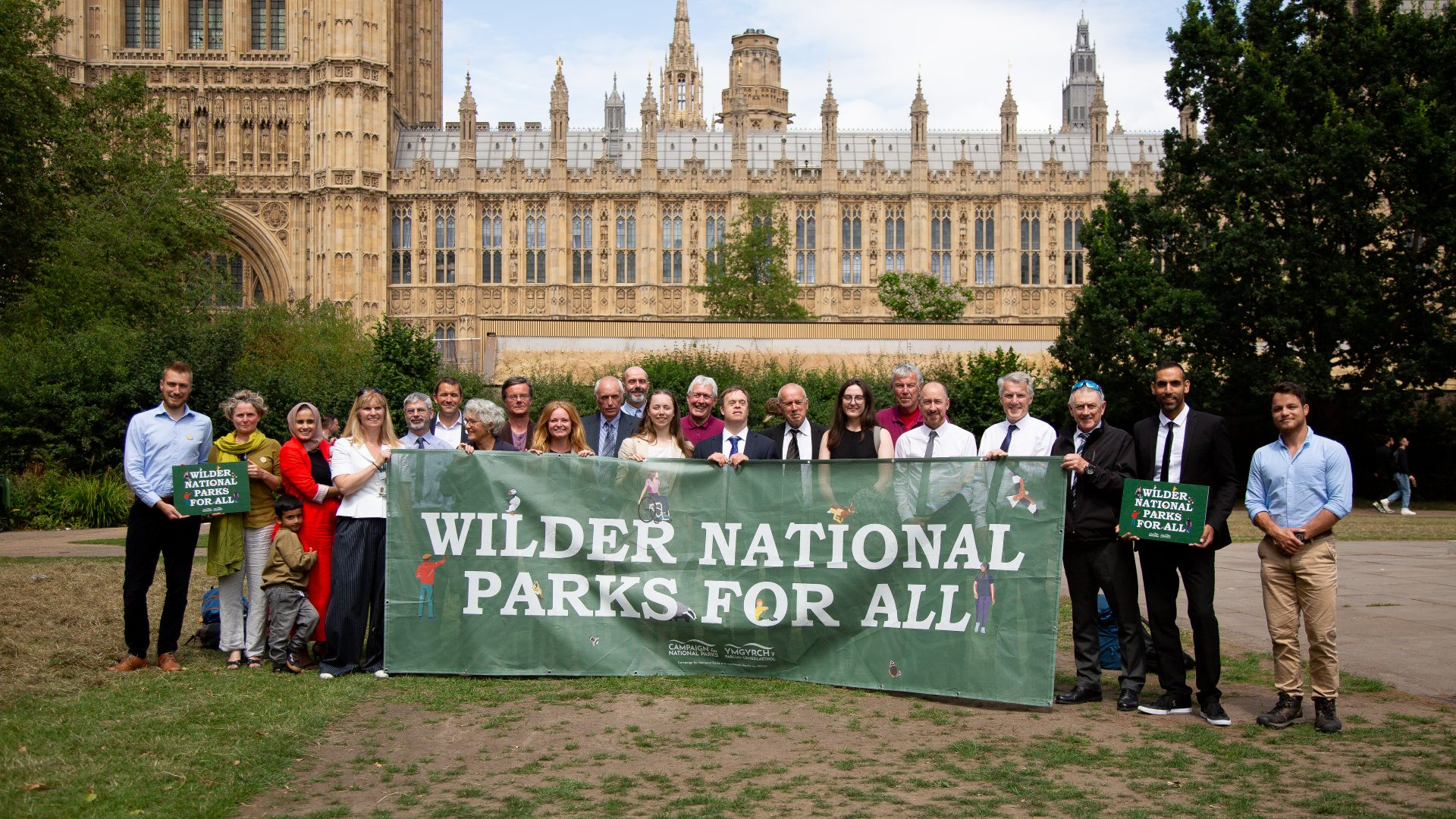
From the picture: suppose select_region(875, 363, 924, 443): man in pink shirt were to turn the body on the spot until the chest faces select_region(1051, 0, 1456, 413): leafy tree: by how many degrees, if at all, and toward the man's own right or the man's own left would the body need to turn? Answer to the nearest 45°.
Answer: approximately 135° to the man's own left

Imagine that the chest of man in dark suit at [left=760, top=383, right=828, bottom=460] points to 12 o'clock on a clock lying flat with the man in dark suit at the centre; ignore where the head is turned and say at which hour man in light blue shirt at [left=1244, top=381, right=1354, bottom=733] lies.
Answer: The man in light blue shirt is roughly at 10 o'clock from the man in dark suit.

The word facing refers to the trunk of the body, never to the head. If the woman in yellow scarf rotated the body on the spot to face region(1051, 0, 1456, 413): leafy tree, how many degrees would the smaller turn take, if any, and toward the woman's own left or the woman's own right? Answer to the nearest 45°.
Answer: approximately 135° to the woman's own left

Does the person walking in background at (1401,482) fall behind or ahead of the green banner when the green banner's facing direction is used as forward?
behind

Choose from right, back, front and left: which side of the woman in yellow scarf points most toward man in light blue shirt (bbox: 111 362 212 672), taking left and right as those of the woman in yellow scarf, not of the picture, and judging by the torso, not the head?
right

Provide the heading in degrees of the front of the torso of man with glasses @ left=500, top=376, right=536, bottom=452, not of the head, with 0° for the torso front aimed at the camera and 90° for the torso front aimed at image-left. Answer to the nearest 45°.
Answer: approximately 0°

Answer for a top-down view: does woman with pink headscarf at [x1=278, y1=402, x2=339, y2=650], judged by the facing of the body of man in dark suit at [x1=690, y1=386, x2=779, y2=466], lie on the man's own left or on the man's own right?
on the man's own right
